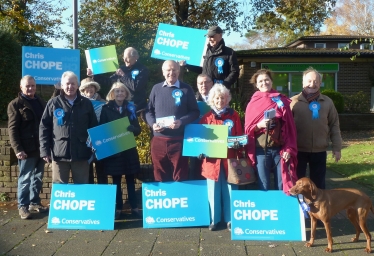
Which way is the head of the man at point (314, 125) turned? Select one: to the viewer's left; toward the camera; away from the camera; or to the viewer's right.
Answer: toward the camera

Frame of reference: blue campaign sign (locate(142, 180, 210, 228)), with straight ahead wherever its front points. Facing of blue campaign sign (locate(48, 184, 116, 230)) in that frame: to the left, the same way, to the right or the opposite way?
the same way

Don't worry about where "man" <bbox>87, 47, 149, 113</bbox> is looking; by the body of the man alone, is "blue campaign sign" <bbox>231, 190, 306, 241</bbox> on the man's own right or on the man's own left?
on the man's own left

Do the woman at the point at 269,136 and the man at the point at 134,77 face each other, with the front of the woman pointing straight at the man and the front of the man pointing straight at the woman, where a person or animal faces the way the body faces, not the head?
no

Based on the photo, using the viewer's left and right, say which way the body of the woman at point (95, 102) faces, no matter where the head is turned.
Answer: facing the viewer

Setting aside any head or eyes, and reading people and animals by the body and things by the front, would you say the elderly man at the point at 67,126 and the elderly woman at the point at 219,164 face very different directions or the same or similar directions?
same or similar directions

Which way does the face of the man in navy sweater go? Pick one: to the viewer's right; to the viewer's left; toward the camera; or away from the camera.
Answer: toward the camera

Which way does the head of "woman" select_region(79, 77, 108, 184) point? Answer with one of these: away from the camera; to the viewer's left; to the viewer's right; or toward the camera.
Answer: toward the camera

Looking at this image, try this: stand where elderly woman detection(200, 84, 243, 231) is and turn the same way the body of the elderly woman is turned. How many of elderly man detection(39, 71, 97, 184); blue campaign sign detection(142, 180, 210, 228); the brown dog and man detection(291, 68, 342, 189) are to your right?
2

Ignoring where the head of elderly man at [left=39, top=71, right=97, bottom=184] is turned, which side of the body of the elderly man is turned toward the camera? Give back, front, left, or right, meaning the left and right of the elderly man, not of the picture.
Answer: front

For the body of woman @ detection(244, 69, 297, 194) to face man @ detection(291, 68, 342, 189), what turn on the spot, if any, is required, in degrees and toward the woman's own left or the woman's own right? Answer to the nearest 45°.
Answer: approximately 135° to the woman's own left

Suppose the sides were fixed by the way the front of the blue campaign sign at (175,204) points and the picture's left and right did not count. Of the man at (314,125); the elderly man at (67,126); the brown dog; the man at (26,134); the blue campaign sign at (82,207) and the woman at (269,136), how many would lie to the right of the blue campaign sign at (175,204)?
3

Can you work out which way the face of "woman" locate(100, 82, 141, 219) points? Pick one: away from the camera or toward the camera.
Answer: toward the camera

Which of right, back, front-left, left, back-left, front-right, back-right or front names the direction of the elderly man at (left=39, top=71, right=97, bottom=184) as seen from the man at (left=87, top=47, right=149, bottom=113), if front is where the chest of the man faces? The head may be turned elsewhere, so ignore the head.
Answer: front

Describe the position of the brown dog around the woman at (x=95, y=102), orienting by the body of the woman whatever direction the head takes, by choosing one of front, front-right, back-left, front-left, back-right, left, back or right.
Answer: front-left

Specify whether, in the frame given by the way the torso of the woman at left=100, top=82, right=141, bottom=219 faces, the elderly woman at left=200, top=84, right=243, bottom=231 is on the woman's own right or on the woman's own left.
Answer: on the woman's own left

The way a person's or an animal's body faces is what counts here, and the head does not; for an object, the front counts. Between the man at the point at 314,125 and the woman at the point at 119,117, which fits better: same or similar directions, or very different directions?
same or similar directions

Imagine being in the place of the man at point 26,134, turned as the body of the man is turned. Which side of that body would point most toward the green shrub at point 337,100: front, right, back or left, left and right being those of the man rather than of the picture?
left
